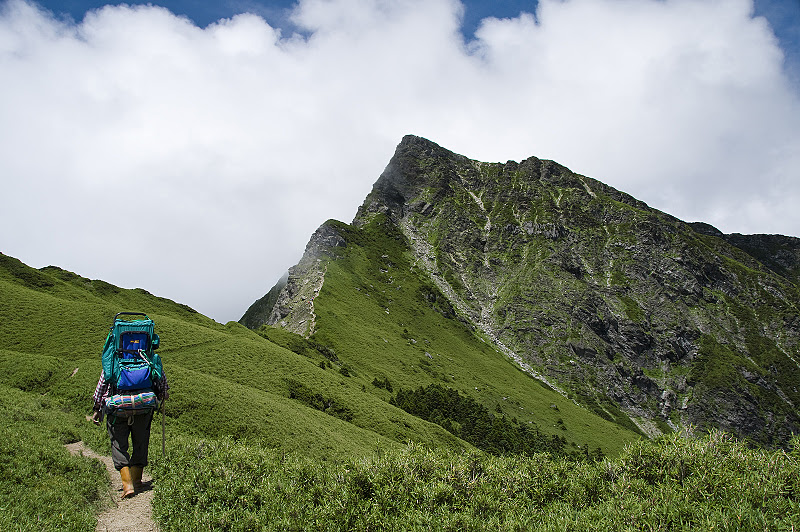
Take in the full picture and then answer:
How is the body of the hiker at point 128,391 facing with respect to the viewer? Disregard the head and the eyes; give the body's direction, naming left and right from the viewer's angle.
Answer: facing away from the viewer
